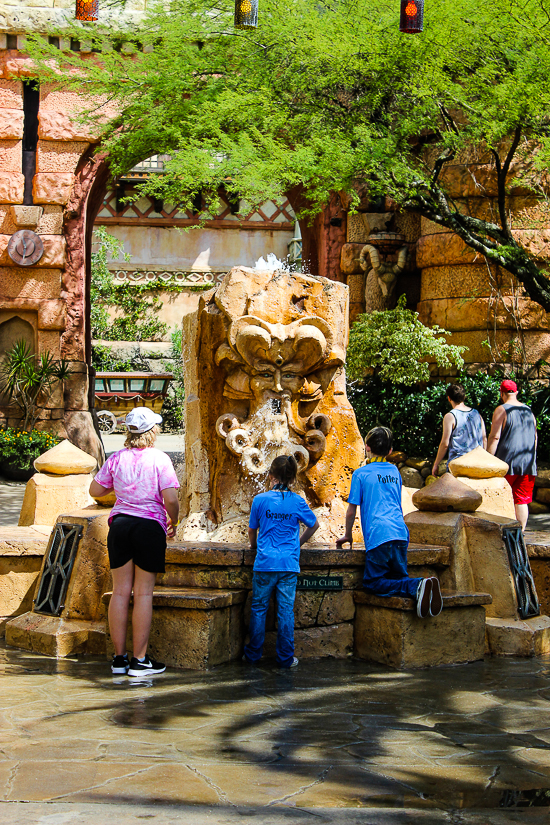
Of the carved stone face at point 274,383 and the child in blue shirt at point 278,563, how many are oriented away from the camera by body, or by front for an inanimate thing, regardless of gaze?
1

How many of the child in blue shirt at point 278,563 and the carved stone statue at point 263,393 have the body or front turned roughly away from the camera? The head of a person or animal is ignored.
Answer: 1

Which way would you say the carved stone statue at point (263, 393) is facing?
toward the camera

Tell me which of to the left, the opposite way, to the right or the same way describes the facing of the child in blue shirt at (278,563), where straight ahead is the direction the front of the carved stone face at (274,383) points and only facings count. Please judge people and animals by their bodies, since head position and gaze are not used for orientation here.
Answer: the opposite way

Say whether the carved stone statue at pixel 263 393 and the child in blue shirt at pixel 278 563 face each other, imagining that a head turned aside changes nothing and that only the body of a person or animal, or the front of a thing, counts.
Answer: yes

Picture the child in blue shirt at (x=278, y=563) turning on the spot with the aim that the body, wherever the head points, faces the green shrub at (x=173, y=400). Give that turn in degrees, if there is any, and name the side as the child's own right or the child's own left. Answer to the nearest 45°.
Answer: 0° — they already face it

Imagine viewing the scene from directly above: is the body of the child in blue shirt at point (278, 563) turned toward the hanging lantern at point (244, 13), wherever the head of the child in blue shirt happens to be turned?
yes

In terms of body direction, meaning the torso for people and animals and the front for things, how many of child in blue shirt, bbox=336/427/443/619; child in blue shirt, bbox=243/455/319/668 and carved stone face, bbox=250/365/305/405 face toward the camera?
1

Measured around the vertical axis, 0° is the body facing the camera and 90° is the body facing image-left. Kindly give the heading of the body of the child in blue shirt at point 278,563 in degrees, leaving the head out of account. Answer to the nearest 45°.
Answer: approximately 180°

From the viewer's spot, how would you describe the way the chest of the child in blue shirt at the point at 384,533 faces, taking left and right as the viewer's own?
facing away from the viewer and to the left of the viewer

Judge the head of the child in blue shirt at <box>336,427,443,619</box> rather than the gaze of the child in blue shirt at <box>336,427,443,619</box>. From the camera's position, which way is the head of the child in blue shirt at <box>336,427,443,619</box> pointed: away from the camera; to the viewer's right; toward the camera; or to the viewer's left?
away from the camera

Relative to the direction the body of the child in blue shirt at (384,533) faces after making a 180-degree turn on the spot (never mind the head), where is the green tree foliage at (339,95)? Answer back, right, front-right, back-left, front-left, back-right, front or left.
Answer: back-left

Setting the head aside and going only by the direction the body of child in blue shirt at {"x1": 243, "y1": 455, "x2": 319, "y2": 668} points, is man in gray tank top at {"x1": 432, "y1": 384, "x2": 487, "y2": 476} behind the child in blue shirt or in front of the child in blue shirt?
in front

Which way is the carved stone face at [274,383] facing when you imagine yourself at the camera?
facing the viewer

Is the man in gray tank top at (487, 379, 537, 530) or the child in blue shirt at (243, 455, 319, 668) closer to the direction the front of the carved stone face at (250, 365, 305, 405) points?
the child in blue shirt

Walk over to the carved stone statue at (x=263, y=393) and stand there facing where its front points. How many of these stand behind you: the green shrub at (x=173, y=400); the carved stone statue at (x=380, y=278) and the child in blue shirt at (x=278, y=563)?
2
